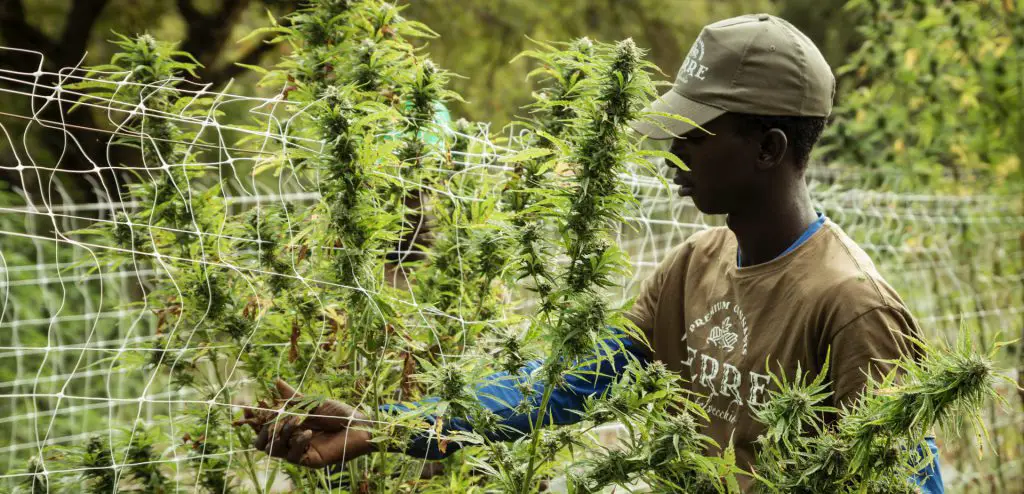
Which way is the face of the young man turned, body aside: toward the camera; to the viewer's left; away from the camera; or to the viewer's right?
to the viewer's left

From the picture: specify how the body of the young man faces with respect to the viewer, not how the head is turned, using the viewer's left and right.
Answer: facing the viewer and to the left of the viewer
